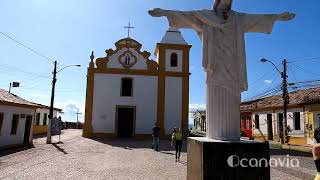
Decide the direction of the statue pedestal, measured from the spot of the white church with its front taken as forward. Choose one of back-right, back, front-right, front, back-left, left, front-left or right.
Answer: front

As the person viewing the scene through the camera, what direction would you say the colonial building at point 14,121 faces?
facing the viewer and to the right of the viewer

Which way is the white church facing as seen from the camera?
toward the camera

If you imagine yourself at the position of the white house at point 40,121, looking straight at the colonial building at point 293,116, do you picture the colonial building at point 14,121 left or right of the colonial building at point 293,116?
right

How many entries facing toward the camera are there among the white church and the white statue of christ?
2

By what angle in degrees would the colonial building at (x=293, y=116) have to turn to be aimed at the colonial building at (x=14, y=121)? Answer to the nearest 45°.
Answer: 0° — it already faces it

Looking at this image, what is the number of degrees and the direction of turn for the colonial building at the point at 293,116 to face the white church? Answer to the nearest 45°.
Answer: approximately 45° to its right

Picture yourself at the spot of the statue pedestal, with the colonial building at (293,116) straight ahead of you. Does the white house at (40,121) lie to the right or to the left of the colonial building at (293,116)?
left

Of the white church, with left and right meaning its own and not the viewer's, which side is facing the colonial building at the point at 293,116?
left

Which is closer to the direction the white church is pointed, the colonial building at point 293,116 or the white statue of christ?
the white statue of christ

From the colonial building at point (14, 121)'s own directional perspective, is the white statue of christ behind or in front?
in front

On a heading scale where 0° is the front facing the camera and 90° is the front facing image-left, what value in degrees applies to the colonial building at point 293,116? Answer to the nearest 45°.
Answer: approximately 45°

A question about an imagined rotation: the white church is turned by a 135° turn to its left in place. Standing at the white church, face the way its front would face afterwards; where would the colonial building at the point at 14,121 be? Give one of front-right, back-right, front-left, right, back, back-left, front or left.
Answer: back

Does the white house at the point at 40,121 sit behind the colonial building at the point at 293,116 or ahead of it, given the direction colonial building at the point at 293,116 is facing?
ahead

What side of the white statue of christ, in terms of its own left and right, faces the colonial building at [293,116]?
back
